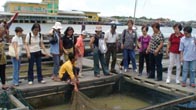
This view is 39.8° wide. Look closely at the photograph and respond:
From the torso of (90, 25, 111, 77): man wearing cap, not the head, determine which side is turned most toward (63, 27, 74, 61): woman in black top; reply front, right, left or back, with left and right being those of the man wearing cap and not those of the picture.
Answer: right

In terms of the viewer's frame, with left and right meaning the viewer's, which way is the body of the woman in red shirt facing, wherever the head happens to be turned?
facing the viewer

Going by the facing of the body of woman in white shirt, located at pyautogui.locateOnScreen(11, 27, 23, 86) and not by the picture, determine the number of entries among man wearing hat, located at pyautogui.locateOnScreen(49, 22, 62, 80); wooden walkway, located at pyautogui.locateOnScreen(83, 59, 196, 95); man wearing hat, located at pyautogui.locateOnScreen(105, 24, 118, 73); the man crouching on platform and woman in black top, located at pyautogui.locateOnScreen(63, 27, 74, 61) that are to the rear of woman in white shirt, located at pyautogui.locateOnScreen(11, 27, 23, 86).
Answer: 0

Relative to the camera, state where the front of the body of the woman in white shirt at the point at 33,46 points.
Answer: toward the camera

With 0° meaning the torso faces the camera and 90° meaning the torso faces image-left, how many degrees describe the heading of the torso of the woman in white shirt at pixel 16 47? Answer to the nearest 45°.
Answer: approximately 270°

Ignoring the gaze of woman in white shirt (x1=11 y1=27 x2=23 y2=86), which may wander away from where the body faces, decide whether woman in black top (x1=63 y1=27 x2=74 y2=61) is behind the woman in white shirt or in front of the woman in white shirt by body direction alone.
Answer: in front

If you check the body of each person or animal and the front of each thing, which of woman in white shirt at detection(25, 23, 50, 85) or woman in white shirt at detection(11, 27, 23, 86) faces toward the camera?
woman in white shirt at detection(25, 23, 50, 85)

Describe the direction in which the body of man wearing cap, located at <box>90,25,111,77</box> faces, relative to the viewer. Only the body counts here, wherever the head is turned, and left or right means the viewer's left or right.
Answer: facing the viewer and to the right of the viewer

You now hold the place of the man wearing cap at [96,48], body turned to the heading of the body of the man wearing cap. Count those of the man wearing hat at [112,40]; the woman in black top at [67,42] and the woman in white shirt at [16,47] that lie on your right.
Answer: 2

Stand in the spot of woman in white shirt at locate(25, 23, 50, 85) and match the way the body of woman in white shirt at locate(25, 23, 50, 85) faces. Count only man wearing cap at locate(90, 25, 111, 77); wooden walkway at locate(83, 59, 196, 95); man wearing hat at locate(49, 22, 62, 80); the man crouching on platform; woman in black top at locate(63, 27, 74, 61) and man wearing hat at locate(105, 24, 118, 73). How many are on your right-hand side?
0

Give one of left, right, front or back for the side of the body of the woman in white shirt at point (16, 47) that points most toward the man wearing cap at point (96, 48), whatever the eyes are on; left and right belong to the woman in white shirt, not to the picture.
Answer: front
